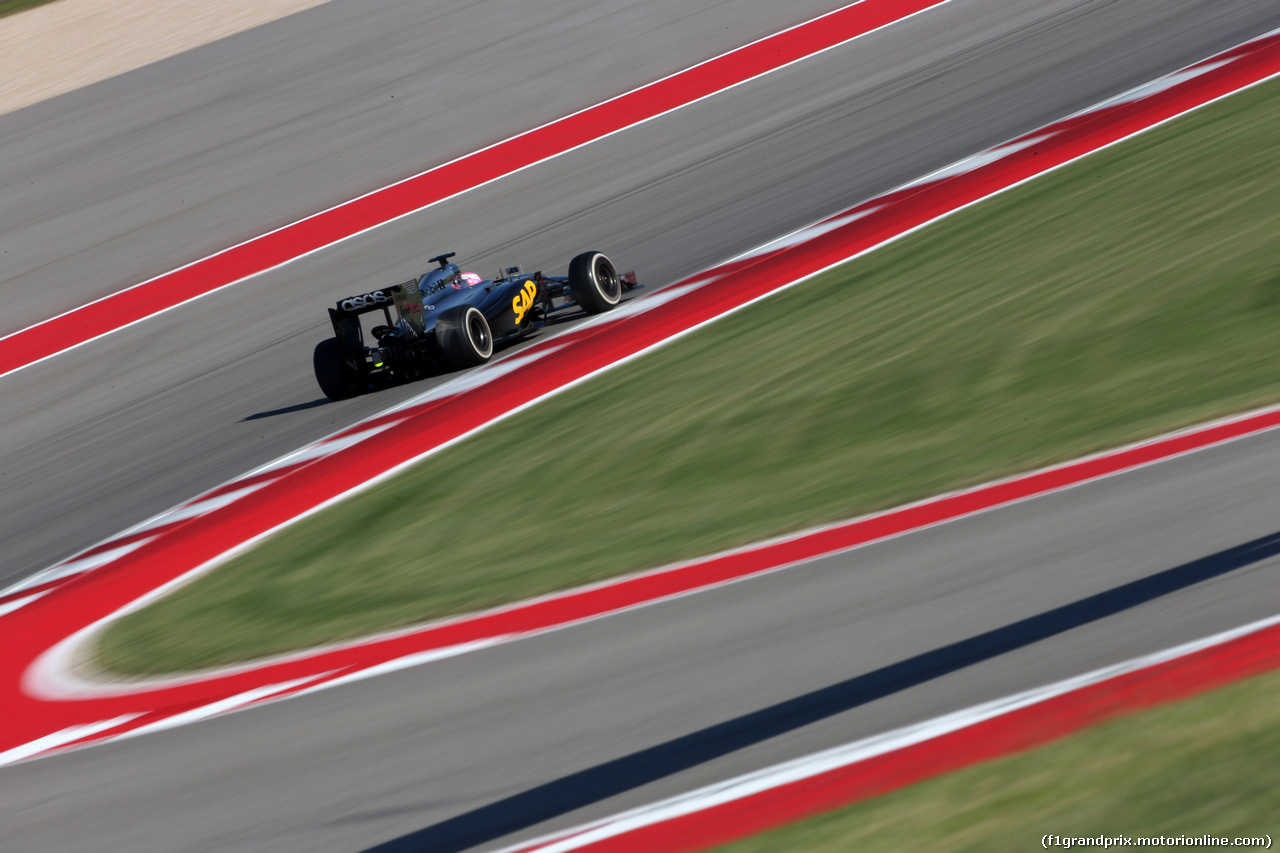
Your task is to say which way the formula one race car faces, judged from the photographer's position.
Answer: facing away from the viewer and to the right of the viewer
